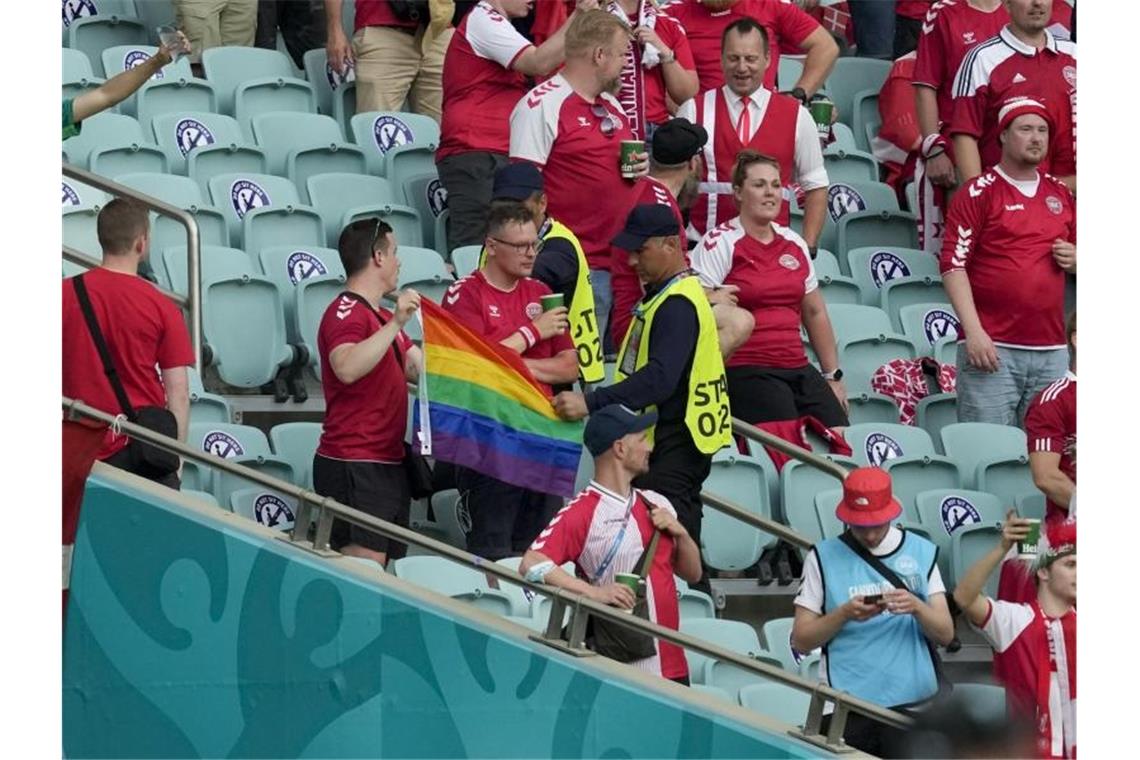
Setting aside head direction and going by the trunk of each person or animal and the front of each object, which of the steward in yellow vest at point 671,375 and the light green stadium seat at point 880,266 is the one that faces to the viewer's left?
the steward in yellow vest

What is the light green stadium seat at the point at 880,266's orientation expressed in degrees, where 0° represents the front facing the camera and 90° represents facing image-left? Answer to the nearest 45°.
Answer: approximately 315°

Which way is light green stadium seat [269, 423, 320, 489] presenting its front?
toward the camera

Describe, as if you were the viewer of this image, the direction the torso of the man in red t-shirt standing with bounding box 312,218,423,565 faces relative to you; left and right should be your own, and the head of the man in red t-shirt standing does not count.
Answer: facing to the right of the viewer
